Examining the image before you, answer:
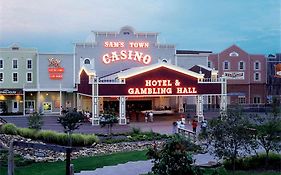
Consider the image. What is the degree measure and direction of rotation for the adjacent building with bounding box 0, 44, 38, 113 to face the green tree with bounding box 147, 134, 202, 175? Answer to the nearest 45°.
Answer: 0° — it already faces it

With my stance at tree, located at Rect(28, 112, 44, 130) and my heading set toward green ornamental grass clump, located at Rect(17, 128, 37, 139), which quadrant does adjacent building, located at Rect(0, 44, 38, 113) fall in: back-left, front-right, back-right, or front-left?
back-right

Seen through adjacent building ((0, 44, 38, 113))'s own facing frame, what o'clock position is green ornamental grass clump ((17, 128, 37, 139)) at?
The green ornamental grass clump is roughly at 12 o'clock from the adjacent building.

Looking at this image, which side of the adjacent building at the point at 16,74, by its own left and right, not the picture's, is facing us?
front

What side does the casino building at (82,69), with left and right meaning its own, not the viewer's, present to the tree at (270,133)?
front

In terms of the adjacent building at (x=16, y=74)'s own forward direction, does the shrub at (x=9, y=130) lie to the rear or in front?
in front

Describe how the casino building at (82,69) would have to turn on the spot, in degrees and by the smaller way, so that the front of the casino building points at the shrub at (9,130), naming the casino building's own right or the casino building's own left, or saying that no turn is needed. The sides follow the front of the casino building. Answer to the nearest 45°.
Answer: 0° — it already faces it

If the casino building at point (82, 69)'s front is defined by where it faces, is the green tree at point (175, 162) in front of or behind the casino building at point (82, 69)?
in front

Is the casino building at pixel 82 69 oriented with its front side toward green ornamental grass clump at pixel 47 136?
yes

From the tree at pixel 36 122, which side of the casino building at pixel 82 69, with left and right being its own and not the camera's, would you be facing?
front

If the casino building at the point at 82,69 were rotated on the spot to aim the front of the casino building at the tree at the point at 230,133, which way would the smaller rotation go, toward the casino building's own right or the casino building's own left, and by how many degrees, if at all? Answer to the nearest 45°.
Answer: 0° — it already faces it
